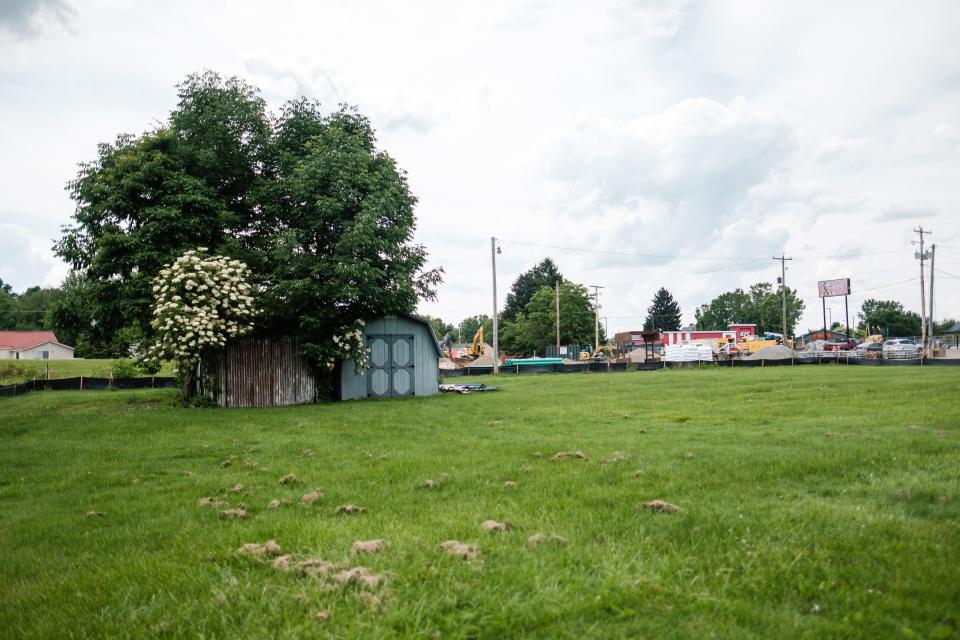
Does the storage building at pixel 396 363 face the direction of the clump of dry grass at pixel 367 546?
yes

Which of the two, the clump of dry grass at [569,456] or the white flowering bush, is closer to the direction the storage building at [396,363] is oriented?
the clump of dry grass

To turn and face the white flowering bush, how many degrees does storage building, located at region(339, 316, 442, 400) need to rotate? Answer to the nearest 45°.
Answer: approximately 45° to its right

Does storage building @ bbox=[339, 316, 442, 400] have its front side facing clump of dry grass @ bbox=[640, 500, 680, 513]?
yes

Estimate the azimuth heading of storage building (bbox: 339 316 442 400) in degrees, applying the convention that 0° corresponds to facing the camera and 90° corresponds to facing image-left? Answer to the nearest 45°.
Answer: approximately 0°

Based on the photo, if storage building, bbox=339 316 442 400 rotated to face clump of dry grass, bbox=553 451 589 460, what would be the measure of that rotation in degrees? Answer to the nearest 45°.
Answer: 0° — it already faces it

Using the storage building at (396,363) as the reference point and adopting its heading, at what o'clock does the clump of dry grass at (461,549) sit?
The clump of dry grass is roughly at 12 o'clock from the storage building.

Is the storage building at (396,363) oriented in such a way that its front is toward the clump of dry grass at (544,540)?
yes
